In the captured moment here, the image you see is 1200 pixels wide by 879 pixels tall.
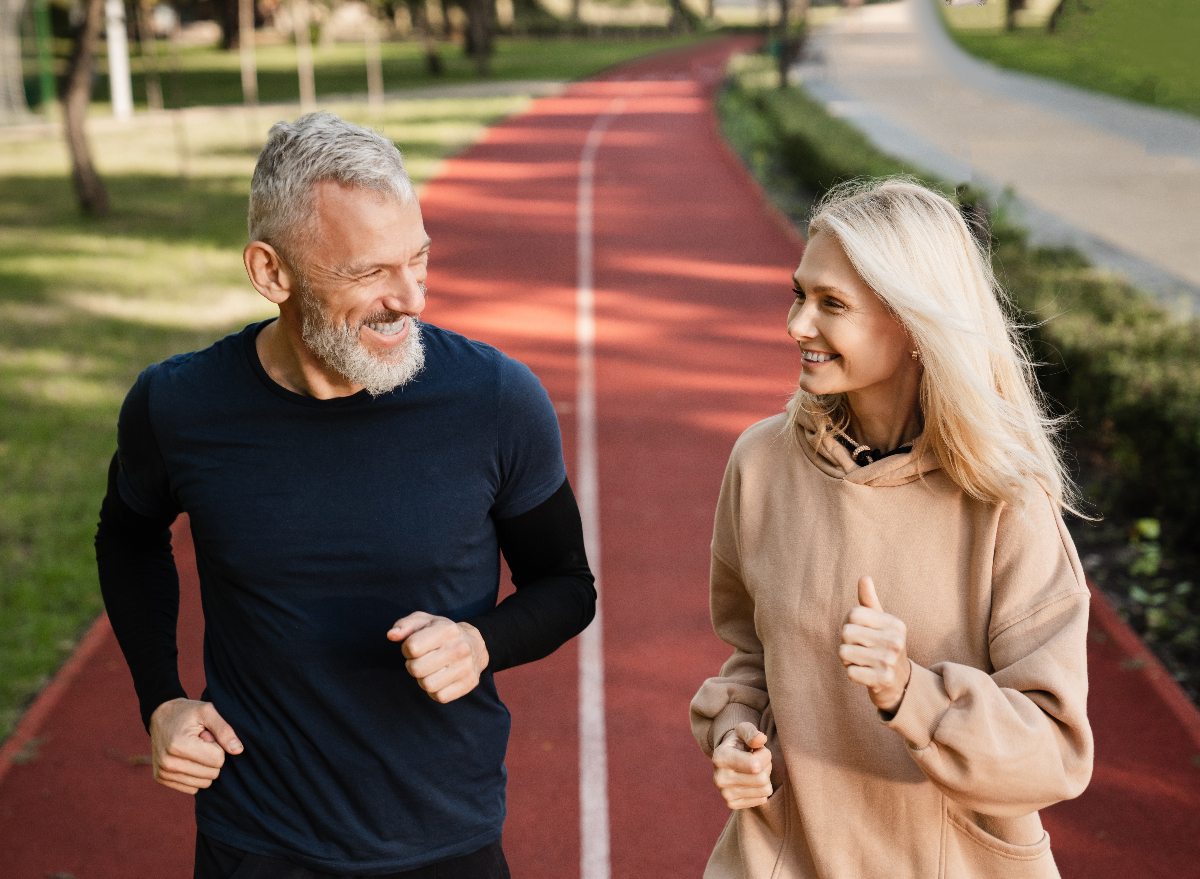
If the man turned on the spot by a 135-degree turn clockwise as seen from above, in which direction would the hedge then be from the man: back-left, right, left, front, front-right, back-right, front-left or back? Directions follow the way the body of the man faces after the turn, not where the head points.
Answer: right

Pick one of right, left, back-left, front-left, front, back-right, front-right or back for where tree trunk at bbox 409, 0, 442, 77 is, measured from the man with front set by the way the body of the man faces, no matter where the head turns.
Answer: back

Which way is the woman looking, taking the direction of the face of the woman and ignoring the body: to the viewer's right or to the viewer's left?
to the viewer's left

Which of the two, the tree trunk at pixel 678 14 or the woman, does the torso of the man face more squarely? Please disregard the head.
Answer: the woman

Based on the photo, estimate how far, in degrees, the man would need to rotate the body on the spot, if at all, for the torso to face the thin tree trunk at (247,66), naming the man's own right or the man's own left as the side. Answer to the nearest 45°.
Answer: approximately 180°

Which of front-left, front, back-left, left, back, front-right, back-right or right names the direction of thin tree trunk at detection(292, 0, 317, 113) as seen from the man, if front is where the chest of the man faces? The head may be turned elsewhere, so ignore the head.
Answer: back

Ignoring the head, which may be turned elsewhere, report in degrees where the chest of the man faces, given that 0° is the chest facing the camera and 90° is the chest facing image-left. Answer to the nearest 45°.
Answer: approximately 0°

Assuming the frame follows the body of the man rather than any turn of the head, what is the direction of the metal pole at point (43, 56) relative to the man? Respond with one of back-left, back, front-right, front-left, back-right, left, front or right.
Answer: back

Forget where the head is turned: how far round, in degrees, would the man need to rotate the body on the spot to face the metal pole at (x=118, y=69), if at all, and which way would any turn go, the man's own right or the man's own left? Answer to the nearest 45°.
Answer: approximately 180°

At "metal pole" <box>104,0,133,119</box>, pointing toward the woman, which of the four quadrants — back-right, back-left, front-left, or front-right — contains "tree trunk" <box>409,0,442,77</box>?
back-left

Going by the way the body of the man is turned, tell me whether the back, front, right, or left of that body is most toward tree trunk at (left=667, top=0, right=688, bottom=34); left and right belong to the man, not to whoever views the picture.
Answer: back

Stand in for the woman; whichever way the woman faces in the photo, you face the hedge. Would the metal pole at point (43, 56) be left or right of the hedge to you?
left

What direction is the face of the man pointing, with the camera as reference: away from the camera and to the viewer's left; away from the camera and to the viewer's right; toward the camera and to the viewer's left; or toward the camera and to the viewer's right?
toward the camera and to the viewer's right
